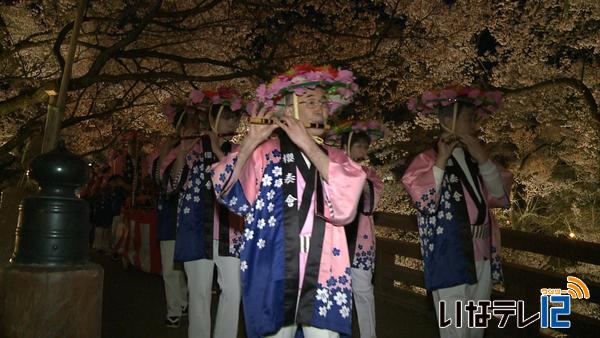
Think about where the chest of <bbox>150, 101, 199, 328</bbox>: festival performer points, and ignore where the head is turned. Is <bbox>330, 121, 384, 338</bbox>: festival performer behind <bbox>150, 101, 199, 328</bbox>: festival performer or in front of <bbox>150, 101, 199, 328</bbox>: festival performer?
in front

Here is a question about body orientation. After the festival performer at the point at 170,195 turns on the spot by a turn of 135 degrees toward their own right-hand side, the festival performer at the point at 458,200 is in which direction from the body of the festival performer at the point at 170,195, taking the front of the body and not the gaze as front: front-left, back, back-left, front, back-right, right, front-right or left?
back-left

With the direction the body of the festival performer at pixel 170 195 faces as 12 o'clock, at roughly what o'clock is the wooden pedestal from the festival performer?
The wooden pedestal is roughly at 2 o'clock from the festival performer.

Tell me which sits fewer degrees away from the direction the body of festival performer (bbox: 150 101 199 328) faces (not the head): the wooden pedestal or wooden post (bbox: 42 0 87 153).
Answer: the wooden pedestal

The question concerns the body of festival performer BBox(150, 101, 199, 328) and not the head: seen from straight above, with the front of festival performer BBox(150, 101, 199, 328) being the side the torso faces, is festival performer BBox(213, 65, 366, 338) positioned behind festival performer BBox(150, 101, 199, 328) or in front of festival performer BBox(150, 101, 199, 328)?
in front

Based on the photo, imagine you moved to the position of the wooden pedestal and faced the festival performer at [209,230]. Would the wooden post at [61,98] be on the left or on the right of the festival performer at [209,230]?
left

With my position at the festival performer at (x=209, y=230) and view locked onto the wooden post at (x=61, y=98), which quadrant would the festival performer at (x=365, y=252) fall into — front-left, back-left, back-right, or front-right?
back-right

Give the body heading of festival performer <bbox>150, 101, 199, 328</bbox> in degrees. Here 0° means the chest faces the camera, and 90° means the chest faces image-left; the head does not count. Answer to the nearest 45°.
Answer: approximately 315°

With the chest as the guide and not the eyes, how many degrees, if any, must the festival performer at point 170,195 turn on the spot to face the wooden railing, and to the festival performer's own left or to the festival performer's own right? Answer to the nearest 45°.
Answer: approximately 45° to the festival performer's own left
